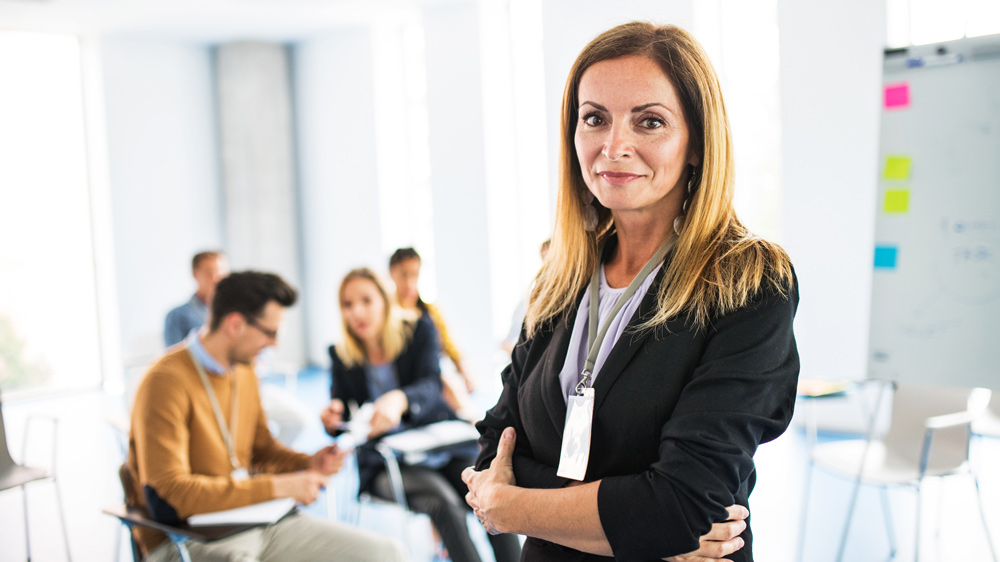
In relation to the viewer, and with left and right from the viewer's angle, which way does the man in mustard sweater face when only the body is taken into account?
facing the viewer and to the right of the viewer

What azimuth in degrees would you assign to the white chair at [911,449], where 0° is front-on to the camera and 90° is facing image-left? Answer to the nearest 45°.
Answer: approximately 45°

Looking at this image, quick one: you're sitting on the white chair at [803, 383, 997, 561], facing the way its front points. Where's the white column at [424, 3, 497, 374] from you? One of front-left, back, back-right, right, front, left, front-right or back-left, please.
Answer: right

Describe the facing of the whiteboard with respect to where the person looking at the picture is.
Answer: facing the viewer and to the left of the viewer

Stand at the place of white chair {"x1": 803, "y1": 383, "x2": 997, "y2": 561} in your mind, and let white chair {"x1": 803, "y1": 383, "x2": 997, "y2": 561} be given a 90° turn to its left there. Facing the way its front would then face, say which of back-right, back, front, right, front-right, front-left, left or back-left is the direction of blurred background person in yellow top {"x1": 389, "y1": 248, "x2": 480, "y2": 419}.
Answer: back-right

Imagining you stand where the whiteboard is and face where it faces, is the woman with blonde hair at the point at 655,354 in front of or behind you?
in front

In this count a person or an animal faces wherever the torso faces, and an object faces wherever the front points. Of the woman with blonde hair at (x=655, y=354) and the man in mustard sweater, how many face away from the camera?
0

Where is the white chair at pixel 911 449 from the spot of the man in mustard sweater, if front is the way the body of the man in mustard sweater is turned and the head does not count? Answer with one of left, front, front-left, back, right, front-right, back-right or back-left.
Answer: front-left
